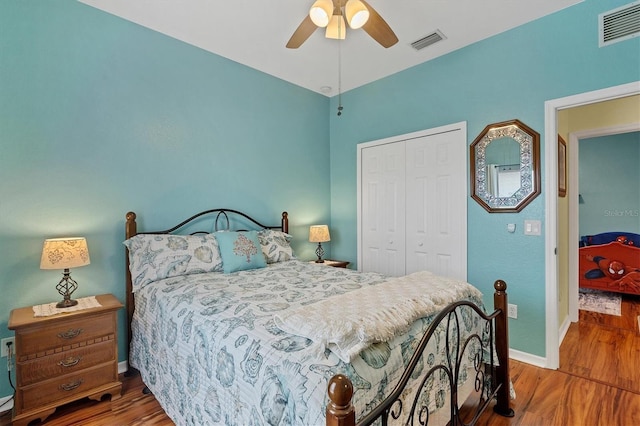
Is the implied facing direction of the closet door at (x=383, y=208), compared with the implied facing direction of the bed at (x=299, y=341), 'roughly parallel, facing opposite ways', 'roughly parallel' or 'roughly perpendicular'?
roughly perpendicular

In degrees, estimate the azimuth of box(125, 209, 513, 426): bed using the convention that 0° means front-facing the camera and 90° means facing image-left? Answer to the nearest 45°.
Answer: approximately 315°

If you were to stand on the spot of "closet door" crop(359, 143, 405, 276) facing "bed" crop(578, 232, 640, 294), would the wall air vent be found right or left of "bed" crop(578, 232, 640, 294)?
right

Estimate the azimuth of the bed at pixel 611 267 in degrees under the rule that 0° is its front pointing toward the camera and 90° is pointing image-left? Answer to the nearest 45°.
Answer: approximately 0°

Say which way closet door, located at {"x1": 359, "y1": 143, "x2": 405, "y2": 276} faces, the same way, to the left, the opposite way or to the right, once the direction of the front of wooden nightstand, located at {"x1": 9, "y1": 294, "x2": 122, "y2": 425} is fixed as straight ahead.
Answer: to the right
